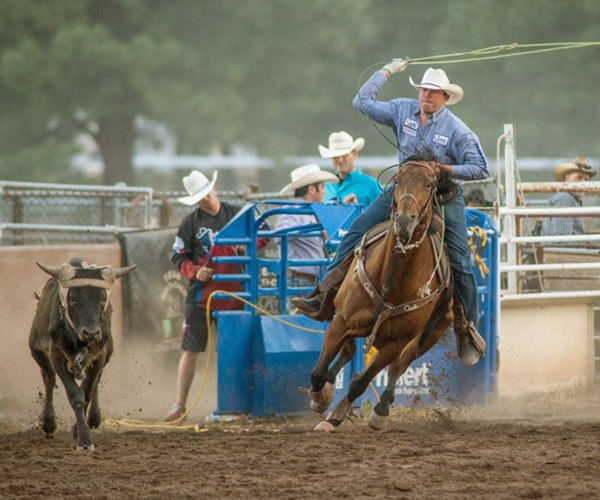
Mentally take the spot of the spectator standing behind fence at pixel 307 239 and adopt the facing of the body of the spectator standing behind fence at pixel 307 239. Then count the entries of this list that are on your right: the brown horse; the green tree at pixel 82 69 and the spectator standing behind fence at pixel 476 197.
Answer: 1

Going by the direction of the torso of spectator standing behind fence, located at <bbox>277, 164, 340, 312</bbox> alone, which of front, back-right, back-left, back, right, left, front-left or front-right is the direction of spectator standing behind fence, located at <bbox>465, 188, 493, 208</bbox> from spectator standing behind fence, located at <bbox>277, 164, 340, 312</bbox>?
front-left

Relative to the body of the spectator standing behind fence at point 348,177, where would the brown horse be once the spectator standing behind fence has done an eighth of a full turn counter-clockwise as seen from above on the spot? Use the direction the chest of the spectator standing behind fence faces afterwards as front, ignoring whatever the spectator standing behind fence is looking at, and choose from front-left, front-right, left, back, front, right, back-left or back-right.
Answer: front

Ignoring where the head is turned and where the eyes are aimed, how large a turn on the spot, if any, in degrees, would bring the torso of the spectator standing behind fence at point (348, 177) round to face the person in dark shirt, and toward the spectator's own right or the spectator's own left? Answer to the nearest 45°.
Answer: approximately 45° to the spectator's own right

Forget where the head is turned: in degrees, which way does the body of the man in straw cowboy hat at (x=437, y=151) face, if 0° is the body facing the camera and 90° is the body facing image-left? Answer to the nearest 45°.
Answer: approximately 0°

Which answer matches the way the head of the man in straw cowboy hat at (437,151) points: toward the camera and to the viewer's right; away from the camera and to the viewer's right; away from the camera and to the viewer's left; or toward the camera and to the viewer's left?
toward the camera and to the viewer's left
